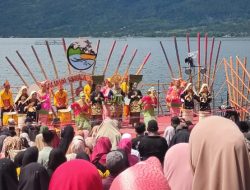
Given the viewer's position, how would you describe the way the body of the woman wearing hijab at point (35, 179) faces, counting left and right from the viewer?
facing away from the viewer

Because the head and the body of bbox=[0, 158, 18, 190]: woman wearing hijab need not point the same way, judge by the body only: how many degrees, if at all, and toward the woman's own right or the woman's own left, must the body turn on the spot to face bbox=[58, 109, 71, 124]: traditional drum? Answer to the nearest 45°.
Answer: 0° — they already face it

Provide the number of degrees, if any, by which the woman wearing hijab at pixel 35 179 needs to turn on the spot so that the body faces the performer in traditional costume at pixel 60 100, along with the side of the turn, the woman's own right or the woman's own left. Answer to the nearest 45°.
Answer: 0° — they already face them

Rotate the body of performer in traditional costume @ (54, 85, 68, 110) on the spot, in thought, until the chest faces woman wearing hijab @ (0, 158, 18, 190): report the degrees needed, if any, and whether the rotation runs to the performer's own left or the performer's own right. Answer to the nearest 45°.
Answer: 0° — they already face them

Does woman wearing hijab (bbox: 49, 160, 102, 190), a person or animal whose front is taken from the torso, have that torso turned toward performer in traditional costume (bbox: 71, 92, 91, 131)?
yes

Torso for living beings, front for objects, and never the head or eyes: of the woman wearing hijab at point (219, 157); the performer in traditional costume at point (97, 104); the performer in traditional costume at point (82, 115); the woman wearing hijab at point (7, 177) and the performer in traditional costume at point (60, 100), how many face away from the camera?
2

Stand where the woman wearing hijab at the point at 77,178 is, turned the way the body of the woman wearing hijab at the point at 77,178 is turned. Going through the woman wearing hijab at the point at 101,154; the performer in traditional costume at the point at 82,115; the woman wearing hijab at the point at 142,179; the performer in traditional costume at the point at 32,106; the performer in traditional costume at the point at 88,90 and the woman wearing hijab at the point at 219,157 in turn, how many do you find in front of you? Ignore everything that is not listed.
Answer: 4

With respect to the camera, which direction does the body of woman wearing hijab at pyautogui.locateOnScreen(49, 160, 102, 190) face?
away from the camera

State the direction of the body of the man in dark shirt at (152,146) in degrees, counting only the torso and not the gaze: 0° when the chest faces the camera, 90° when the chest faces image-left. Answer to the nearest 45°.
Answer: approximately 180°

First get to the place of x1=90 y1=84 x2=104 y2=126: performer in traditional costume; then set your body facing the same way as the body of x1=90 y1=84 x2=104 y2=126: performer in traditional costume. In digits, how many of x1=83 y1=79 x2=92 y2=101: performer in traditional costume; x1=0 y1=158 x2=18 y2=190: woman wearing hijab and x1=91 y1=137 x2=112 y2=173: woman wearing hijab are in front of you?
2
